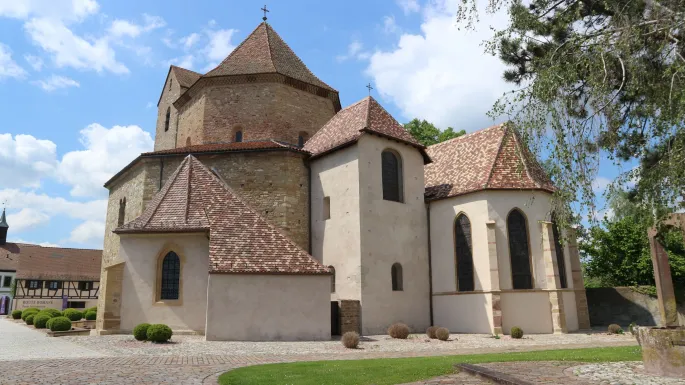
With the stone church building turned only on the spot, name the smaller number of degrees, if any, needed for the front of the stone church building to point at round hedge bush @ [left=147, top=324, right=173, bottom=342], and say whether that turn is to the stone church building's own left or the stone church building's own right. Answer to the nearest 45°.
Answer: approximately 90° to the stone church building's own left

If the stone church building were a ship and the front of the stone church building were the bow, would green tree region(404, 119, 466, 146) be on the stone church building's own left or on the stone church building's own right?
on the stone church building's own right

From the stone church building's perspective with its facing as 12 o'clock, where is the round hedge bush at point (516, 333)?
The round hedge bush is roughly at 5 o'clock from the stone church building.

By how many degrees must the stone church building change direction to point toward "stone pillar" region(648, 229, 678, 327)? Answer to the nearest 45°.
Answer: approximately 180°

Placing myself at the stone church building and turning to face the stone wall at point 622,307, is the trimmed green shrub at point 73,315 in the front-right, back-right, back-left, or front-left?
back-left

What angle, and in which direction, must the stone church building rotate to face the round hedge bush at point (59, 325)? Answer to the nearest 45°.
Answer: approximately 45° to its left

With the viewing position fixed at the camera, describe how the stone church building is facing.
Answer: facing away from the viewer and to the left of the viewer

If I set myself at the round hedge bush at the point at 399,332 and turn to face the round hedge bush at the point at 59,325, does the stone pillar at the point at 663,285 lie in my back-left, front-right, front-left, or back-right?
back-left

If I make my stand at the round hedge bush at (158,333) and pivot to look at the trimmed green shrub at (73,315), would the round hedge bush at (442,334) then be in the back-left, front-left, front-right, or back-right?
back-right

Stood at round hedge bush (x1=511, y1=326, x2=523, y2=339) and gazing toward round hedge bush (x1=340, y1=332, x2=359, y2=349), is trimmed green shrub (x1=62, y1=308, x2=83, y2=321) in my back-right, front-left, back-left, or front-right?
front-right
